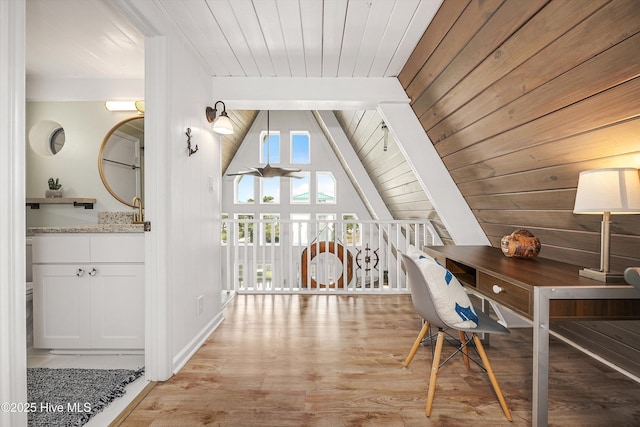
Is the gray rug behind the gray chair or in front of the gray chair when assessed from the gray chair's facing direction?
behind

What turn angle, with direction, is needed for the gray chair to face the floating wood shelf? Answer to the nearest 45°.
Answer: approximately 180°

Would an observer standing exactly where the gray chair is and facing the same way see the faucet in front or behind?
behind

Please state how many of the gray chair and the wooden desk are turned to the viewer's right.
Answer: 1

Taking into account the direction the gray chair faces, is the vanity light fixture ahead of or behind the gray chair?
behind

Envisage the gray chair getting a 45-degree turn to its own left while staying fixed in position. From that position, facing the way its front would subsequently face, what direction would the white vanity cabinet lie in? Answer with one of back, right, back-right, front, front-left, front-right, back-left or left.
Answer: back-left

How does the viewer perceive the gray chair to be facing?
facing to the right of the viewer

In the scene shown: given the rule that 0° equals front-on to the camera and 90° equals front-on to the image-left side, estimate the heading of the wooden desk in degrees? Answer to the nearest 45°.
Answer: approximately 45°
